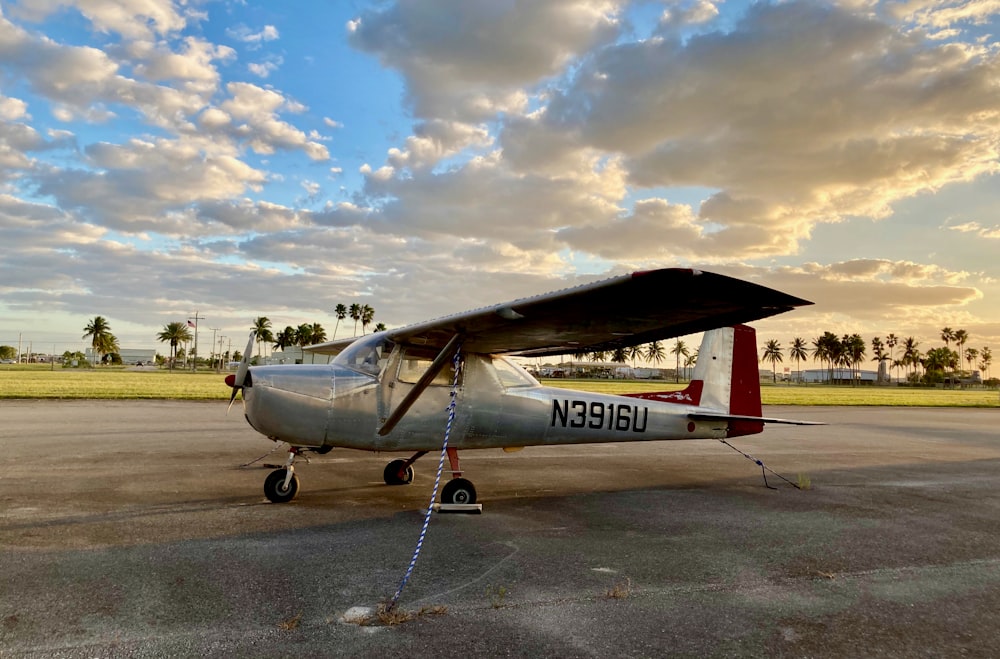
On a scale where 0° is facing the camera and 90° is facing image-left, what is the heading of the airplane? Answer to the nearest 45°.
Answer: approximately 45°
